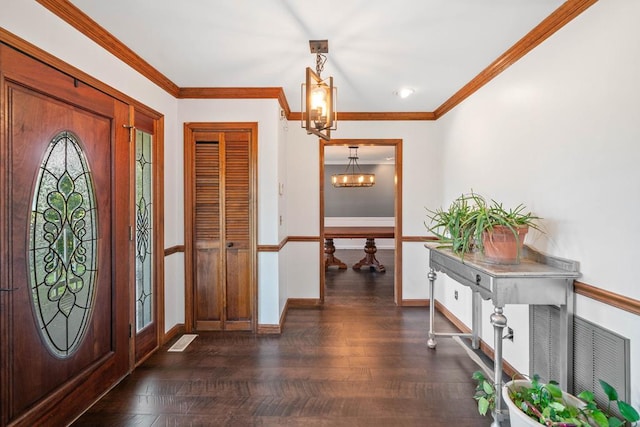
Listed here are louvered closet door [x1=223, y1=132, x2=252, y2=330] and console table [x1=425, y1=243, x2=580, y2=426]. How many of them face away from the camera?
0

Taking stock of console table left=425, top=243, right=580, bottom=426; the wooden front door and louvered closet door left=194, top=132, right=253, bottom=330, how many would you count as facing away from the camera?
0

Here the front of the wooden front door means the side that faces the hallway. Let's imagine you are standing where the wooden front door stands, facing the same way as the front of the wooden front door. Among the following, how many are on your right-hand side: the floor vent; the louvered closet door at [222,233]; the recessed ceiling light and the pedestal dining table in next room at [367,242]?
0

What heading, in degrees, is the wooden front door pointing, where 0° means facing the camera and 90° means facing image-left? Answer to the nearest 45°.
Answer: approximately 315°

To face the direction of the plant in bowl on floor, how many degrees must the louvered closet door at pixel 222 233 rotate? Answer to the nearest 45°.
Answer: approximately 45° to its left

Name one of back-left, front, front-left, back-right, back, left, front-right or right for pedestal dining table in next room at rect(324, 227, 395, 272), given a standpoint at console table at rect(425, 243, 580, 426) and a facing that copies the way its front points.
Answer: right

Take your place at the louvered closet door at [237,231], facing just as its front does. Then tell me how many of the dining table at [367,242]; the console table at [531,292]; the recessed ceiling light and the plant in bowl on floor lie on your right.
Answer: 0

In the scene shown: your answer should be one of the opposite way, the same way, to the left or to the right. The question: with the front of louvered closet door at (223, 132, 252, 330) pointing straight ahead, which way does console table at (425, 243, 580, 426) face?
to the right

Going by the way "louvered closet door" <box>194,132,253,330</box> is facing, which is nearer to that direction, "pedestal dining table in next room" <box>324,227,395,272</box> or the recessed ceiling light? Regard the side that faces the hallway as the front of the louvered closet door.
the recessed ceiling light

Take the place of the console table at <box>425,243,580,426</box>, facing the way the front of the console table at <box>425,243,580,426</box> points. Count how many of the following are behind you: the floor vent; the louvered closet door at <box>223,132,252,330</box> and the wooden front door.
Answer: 0

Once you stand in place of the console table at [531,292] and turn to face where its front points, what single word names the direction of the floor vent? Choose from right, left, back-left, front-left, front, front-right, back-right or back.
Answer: front-right

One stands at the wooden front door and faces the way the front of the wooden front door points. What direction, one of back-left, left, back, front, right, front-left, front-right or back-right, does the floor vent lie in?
left

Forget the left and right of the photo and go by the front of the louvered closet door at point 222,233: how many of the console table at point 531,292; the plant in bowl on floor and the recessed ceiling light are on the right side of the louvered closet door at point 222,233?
0

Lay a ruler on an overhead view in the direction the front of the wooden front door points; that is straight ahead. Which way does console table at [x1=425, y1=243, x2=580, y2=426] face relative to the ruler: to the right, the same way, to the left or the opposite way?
the opposite way

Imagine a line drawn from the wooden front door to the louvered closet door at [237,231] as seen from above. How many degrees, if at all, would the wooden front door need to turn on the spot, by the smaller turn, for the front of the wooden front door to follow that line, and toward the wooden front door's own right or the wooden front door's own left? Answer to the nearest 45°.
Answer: approximately 90° to the wooden front door's own left

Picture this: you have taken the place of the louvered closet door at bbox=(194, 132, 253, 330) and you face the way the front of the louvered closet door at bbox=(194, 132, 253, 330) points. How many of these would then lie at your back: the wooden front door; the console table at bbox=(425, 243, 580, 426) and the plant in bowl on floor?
0

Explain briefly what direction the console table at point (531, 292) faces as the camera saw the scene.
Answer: facing the viewer and to the left of the viewer

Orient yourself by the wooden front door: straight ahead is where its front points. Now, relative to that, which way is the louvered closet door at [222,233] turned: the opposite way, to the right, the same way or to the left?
to the right

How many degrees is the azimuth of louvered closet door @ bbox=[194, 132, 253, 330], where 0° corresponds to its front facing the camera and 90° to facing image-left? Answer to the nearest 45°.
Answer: approximately 0°
